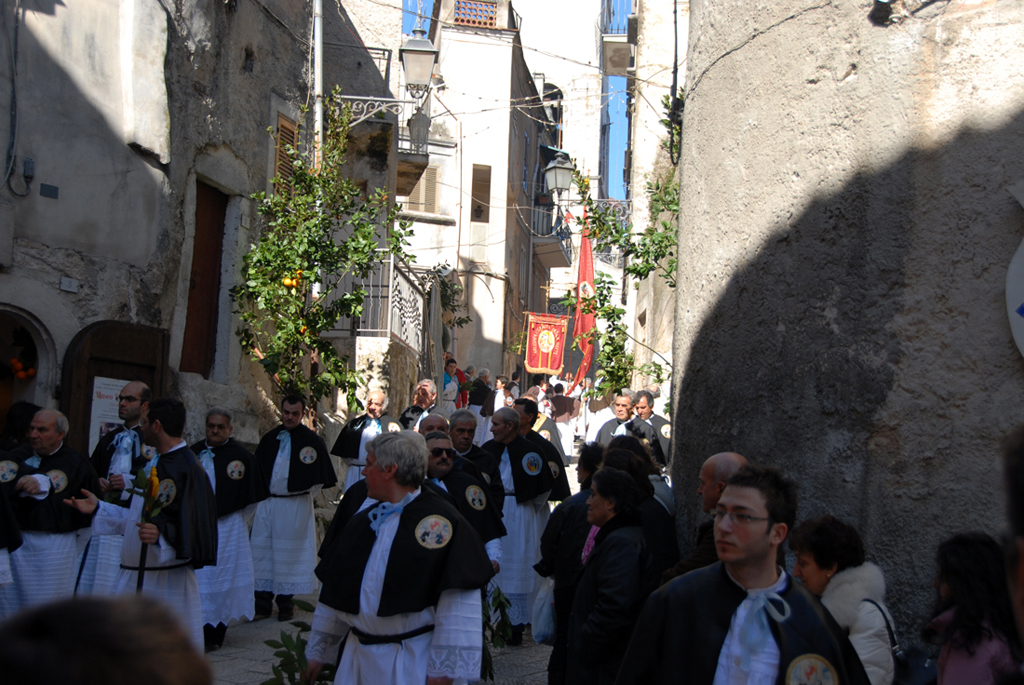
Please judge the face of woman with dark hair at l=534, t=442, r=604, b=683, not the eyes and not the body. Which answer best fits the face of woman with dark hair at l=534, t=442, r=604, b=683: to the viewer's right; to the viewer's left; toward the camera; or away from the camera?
to the viewer's left

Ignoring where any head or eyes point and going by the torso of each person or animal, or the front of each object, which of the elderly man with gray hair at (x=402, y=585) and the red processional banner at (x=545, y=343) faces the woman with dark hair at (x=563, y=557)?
the red processional banner

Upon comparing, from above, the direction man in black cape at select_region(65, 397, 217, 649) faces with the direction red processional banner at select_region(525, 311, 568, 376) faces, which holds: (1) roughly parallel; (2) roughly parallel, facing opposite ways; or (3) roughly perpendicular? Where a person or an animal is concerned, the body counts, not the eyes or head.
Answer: roughly perpendicular

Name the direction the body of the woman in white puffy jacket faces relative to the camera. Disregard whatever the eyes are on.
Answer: to the viewer's left

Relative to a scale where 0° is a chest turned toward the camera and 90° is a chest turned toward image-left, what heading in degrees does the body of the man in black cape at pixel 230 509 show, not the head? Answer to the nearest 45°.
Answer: approximately 45°

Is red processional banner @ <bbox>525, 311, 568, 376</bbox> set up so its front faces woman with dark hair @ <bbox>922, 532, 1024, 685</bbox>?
yes
